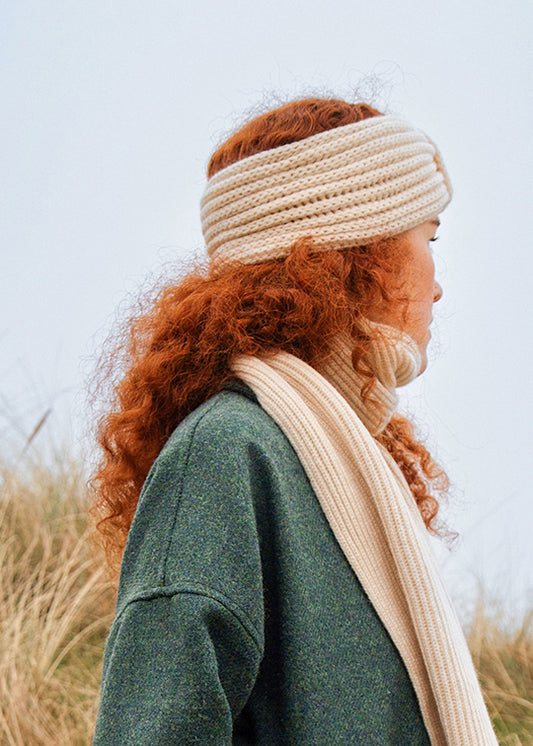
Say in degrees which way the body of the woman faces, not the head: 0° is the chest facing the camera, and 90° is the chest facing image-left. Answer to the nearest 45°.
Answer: approximately 270°
